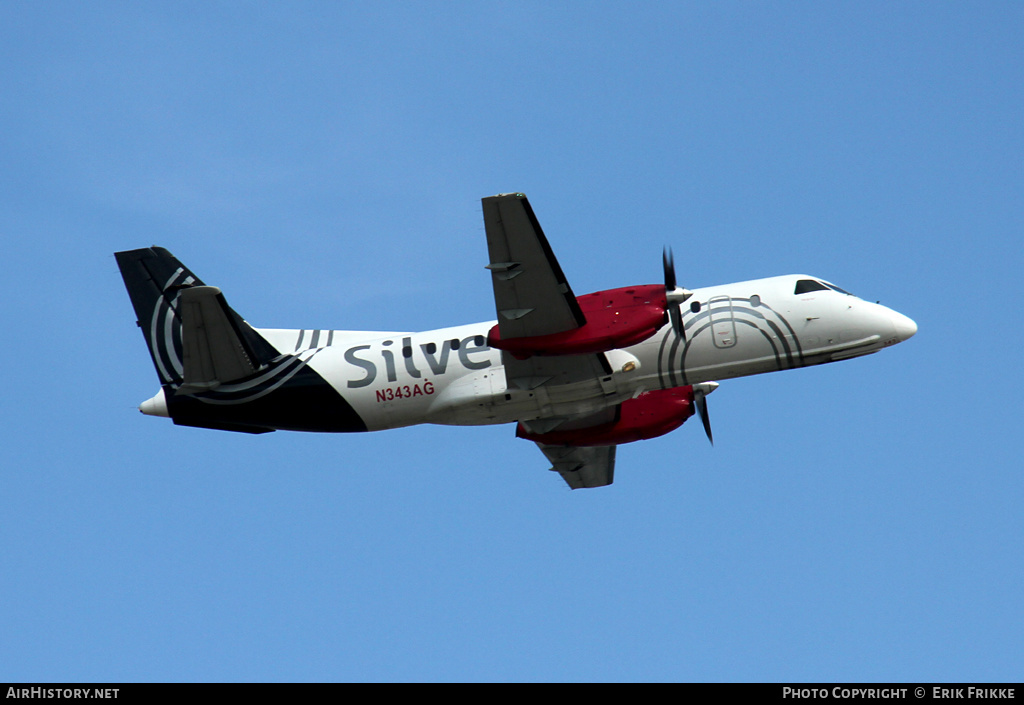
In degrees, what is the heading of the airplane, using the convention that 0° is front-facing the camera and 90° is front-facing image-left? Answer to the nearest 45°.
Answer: approximately 270°
